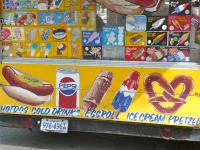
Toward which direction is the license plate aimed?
toward the camera
